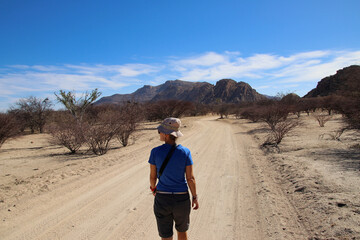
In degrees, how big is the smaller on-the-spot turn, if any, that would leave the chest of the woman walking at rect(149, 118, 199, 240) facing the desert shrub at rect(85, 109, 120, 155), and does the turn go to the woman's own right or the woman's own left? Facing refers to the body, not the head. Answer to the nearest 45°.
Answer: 0° — they already face it

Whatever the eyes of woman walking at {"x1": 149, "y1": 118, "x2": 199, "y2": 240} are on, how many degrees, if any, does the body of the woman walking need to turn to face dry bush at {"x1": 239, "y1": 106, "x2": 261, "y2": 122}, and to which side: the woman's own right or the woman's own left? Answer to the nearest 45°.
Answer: approximately 45° to the woman's own right

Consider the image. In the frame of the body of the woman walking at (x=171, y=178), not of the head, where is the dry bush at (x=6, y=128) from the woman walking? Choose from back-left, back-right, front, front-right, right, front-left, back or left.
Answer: front-left

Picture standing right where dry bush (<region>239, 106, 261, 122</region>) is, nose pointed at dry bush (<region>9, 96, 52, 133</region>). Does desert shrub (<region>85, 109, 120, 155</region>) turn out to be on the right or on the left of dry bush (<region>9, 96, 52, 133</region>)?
left

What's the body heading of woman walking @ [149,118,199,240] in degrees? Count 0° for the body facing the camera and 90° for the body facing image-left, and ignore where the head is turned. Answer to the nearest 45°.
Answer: approximately 180°

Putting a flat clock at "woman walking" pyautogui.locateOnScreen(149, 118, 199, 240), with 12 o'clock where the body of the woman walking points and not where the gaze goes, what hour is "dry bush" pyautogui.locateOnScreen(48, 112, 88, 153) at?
The dry bush is roughly at 11 o'clock from the woman walking.

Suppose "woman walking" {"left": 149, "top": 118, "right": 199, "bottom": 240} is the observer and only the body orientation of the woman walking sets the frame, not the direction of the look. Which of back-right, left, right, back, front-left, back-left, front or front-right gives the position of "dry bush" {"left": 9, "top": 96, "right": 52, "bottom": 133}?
front-left
